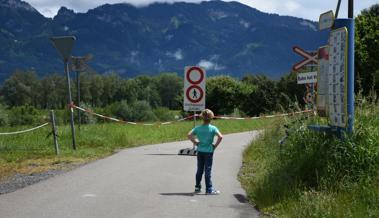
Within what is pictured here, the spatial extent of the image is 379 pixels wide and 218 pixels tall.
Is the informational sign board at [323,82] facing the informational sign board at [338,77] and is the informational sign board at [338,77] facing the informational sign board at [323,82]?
no

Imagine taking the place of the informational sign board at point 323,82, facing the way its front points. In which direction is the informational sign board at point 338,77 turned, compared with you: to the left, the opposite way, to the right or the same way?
the same way

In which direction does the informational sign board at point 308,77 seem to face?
toward the camera

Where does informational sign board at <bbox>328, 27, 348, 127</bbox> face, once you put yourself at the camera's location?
facing the viewer and to the left of the viewer

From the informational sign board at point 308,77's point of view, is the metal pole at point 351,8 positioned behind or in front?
in front

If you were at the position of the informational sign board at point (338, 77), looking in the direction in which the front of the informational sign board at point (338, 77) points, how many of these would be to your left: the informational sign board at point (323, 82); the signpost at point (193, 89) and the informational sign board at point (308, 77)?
0

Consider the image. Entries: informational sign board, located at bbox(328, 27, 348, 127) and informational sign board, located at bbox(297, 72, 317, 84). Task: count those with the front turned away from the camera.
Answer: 0

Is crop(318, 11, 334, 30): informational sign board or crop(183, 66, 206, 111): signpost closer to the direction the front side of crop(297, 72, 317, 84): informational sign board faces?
the informational sign board

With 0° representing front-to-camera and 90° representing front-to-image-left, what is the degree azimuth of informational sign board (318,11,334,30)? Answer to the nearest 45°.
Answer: approximately 45°
